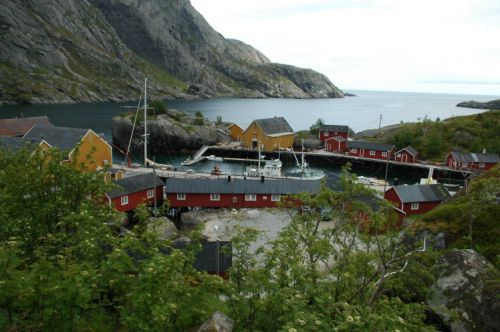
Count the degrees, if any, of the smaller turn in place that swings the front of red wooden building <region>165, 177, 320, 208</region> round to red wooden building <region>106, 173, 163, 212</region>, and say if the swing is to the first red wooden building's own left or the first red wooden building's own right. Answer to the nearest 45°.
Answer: approximately 90° to the first red wooden building's own right

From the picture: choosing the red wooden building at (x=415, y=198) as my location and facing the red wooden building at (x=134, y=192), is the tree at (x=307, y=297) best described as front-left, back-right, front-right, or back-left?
front-left

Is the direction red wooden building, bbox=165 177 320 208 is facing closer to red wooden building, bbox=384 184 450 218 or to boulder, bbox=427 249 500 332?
the boulder

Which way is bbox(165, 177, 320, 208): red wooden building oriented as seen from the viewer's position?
toward the camera

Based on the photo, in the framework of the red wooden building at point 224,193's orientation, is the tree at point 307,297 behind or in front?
in front

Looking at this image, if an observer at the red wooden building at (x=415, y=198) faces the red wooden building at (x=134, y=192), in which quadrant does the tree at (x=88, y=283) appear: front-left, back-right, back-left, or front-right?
front-left

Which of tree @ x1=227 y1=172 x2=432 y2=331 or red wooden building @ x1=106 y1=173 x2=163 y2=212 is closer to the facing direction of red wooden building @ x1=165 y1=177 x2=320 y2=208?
the tree

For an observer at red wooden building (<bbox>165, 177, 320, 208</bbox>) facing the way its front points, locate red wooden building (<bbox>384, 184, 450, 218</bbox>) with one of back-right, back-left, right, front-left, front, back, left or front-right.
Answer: left

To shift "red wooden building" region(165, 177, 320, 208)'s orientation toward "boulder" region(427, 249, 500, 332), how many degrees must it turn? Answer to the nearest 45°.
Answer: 0° — it already faces it

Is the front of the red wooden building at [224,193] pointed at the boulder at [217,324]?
yes

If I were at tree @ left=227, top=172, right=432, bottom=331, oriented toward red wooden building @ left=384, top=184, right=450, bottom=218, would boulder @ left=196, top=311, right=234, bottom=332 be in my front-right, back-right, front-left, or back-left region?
back-left

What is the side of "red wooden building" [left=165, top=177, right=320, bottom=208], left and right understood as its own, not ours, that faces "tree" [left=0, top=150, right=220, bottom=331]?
front

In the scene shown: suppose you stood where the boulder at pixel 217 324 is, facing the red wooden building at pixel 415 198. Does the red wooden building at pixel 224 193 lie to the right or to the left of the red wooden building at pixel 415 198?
left

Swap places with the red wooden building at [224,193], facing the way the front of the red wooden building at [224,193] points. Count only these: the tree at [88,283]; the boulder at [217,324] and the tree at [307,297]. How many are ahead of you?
3
